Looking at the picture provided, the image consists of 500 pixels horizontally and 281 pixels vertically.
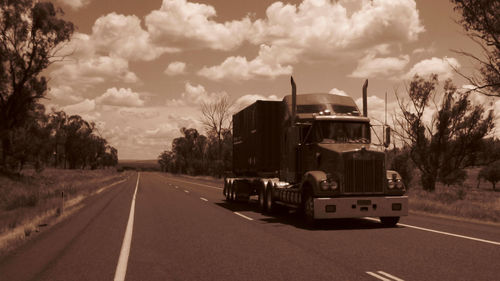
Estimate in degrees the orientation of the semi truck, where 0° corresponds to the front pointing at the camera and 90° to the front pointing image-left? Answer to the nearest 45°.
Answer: approximately 315°
